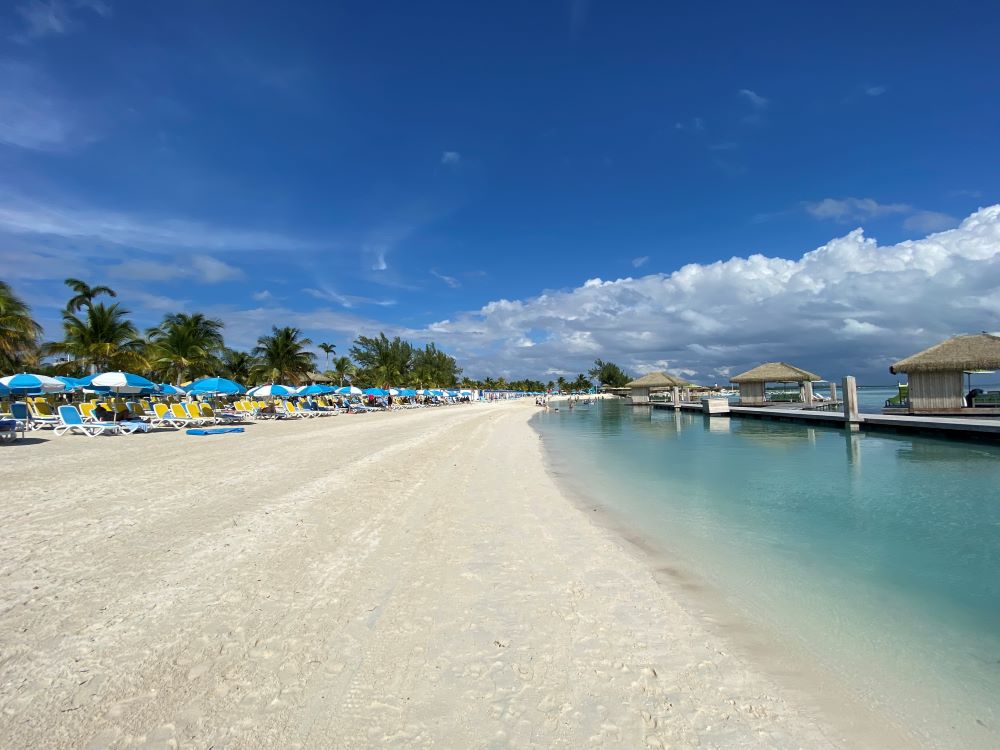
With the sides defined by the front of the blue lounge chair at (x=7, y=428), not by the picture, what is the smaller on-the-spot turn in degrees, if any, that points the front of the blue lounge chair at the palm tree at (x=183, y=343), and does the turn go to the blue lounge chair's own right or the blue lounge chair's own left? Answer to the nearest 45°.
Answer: approximately 90° to the blue lounge chair's own left

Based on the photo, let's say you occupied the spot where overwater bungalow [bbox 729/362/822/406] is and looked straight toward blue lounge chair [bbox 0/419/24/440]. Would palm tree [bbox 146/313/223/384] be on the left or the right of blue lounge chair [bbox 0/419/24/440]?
right

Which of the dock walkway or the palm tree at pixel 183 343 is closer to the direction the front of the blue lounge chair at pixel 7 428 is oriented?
the dock walkway

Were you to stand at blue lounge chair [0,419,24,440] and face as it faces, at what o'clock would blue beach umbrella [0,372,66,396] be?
The blue beach umbrella is roughly at 9 o'clock from the blue lounge chair.

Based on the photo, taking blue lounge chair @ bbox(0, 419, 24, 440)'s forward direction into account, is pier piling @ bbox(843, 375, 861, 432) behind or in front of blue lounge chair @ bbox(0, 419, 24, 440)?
in front

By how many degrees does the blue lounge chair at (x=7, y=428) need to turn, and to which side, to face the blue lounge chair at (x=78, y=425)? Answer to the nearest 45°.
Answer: approximately 45° to its left

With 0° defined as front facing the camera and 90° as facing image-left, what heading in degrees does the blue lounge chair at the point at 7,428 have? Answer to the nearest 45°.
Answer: approximately 270°

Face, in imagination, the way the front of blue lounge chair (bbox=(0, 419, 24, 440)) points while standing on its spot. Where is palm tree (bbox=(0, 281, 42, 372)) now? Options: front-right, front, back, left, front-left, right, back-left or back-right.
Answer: left
